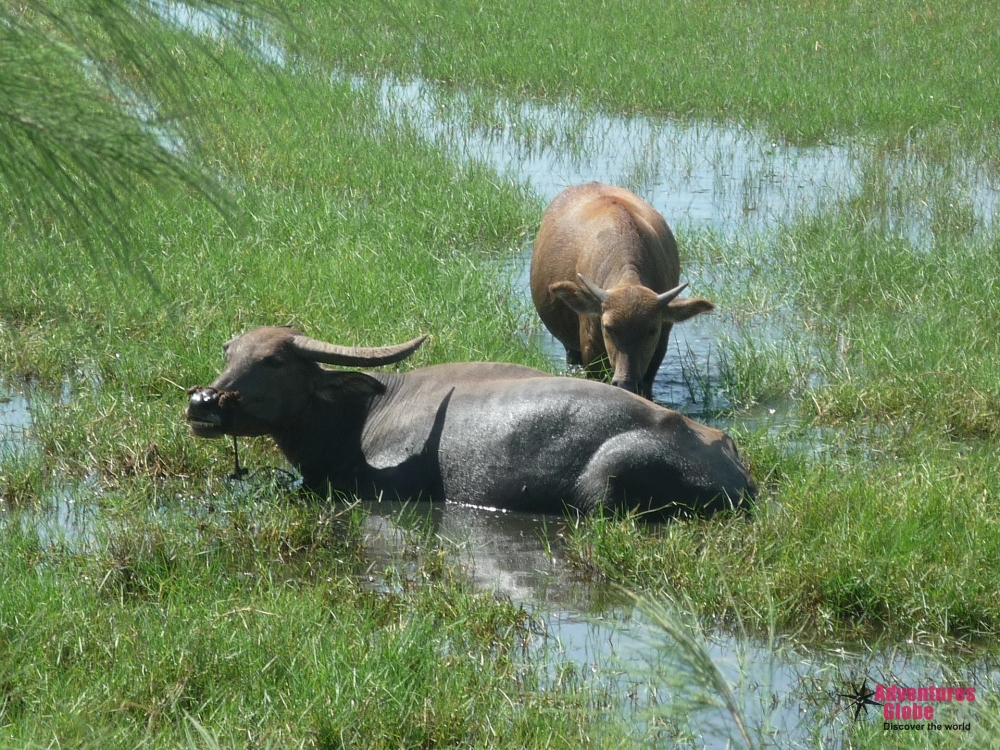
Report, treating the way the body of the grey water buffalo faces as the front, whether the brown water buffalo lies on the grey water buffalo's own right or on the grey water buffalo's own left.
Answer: on the grey water buffalo's own right

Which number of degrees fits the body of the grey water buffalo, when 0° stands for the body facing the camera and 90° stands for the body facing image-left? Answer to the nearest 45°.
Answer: approximately 90°
